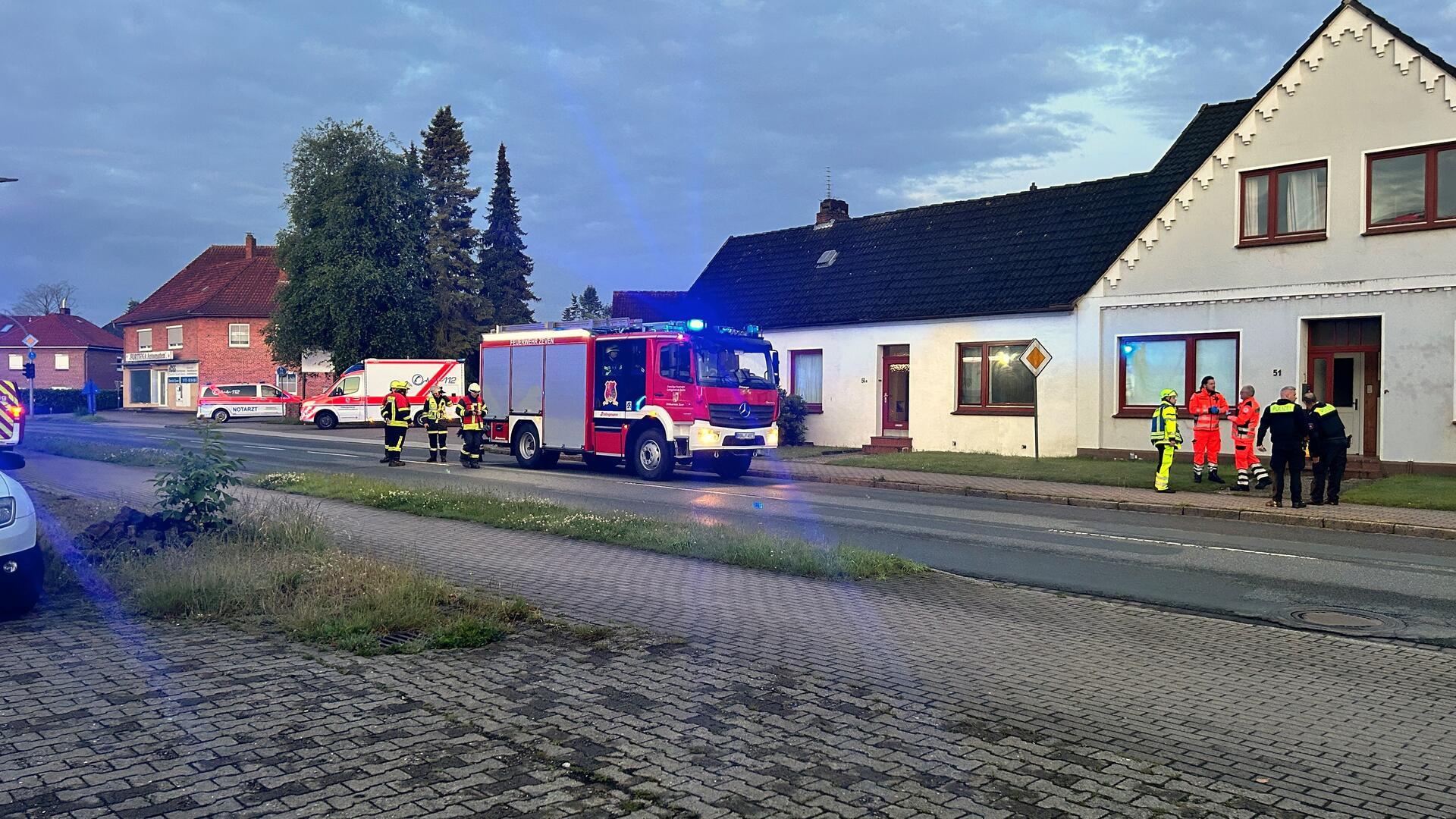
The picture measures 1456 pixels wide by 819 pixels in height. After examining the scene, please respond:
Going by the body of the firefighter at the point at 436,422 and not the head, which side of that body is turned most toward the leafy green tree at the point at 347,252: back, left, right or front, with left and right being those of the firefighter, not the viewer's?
back

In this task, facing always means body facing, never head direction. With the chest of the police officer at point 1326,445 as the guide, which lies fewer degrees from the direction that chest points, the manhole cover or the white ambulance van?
the white ambulance van

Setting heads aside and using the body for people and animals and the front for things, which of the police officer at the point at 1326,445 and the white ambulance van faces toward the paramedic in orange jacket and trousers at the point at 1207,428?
the police officer

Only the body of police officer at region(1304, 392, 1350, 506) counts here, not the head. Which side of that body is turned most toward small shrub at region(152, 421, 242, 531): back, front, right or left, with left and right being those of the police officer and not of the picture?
left

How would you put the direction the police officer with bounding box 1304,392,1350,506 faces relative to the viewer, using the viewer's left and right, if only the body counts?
facing away from the viewer and to the left of the viewer

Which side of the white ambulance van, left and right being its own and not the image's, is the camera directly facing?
left

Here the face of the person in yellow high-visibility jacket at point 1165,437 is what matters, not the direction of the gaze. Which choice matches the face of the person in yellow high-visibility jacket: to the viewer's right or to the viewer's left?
to the viewer's right

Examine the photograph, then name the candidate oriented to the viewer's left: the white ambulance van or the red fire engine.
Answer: the white ambulance van

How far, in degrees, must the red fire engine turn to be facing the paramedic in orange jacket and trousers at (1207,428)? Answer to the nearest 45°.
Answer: approximately 45° to its left

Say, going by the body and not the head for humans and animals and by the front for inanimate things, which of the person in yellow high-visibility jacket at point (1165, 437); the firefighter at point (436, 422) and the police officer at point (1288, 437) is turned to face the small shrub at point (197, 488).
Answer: the firefighter

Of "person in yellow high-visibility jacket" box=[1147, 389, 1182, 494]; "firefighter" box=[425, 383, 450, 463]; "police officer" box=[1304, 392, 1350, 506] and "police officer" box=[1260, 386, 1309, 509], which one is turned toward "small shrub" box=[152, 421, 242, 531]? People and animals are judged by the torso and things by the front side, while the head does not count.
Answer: the firefighter

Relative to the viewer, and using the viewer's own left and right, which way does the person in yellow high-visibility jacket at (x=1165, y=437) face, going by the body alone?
facing to the right of the viewer

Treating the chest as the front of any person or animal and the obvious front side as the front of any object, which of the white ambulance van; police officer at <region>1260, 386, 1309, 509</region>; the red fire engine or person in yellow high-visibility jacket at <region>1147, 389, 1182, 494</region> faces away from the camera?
the police officer

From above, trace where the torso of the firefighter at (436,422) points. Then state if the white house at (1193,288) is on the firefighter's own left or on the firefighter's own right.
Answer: on the firefighter's own left

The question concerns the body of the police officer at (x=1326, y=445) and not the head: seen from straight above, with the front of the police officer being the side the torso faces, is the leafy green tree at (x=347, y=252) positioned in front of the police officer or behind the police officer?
in front

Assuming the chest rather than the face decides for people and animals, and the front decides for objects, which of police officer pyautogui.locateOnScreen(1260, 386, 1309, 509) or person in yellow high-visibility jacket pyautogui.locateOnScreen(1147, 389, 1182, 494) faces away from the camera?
the police officer
